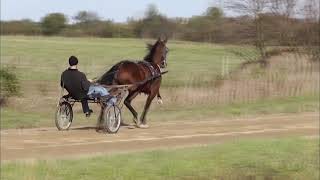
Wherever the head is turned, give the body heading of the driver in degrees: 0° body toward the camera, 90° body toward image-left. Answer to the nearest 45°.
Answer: approximately 225°

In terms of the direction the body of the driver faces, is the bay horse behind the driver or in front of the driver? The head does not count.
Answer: in front

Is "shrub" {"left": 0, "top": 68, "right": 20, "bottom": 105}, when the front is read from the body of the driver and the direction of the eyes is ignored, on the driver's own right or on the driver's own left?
on the driver's own left
